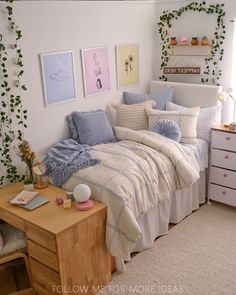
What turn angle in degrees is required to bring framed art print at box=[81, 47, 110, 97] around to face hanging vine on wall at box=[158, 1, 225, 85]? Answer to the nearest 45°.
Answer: approximately 45° to its left

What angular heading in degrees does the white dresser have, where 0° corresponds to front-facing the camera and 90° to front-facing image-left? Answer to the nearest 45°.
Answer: approximately 45°

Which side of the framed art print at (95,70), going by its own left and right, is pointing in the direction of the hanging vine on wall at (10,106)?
right

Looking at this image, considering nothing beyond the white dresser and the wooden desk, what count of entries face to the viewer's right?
0

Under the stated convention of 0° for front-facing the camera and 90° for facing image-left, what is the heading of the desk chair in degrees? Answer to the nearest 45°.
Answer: approximately 225°

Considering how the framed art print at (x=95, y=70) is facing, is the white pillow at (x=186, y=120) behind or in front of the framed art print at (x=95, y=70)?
in front

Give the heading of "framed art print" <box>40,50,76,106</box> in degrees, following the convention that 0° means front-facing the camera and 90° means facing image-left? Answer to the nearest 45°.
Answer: approximately 315°

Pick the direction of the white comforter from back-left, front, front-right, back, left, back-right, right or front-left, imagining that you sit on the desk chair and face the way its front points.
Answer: front-right

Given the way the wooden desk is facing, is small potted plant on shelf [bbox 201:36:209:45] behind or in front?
behind

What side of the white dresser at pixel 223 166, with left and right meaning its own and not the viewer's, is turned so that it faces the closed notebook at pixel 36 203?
front

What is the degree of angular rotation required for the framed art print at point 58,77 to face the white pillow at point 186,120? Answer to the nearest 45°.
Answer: approximately 45° to its left
